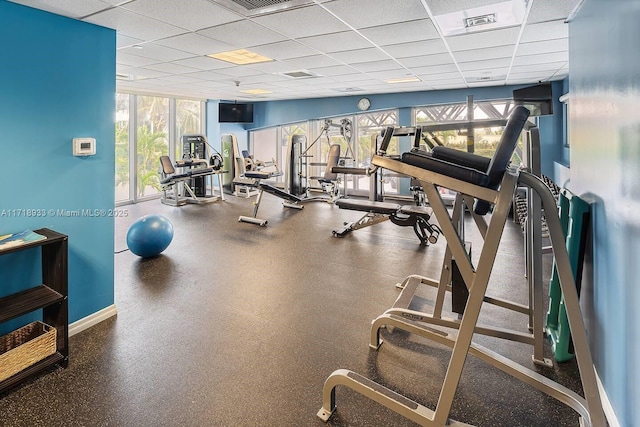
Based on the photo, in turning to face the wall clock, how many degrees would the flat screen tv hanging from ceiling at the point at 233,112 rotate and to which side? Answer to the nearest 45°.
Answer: approximately 45° to its left

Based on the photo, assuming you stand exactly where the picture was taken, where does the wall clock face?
facing the viewer

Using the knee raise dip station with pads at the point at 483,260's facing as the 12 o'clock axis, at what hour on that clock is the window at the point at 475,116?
The window is roughly at 3 o'clock from the knee raise dip station with pads.

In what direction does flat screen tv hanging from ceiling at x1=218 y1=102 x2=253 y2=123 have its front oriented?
toward the camera

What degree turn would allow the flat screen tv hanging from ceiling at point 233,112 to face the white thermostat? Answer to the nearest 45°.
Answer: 0° — it already faces it

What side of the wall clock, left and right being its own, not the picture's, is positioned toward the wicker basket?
front

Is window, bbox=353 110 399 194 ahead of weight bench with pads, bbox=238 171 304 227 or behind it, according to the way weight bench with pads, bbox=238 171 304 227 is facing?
behind

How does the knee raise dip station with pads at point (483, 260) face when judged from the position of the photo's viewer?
facing to the left of the viewer

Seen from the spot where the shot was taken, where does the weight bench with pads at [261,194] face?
facing the viewer and to the left of the viewer

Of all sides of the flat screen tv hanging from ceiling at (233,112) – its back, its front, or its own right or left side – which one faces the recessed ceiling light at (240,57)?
front

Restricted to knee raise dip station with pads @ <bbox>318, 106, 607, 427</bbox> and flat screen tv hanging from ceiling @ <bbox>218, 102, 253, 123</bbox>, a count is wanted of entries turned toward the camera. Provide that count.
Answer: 1

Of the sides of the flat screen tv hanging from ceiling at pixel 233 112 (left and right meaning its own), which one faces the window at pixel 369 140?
left

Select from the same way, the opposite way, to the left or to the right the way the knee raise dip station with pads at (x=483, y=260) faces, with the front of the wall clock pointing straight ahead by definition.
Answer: to the right
